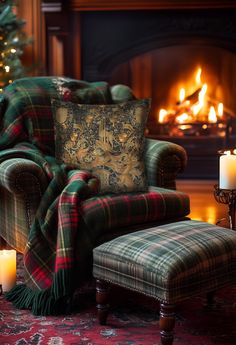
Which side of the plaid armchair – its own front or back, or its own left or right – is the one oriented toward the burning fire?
left

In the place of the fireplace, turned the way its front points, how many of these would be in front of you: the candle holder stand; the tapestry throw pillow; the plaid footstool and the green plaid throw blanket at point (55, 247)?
4

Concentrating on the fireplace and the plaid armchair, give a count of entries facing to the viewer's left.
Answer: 0

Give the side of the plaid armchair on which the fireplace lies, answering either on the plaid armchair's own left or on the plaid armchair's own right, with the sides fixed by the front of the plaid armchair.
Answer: on the plaid armchair's own left

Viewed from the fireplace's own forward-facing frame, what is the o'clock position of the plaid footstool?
The plaid footstool is roughly at 12 o'clock from the fireplace.

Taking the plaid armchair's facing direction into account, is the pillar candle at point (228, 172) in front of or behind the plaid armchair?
in front

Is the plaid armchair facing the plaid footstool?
yes
